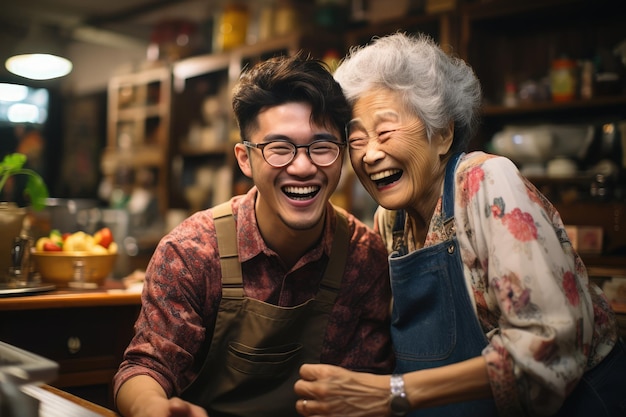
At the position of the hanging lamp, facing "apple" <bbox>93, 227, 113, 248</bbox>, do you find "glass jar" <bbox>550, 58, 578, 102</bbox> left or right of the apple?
left

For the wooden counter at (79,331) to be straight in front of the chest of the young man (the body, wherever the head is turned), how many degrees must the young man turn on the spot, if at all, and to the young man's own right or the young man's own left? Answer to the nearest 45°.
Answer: approximately 135° to the young man's own right

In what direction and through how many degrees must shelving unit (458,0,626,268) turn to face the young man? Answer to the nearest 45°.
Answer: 0° — it already faces them

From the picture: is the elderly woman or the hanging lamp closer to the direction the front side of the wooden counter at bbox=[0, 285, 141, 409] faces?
the elderly woman

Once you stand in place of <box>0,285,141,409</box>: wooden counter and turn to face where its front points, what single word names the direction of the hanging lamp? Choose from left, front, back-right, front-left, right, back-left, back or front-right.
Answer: back

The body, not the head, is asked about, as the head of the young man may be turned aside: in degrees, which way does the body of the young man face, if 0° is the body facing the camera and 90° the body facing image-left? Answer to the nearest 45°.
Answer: approximately 0°

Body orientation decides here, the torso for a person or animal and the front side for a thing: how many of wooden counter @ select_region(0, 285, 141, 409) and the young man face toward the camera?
2

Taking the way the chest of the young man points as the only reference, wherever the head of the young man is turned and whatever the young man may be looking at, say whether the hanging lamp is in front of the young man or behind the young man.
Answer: behind

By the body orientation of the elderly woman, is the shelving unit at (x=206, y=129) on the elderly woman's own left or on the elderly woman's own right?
on the elderly woman's own right
